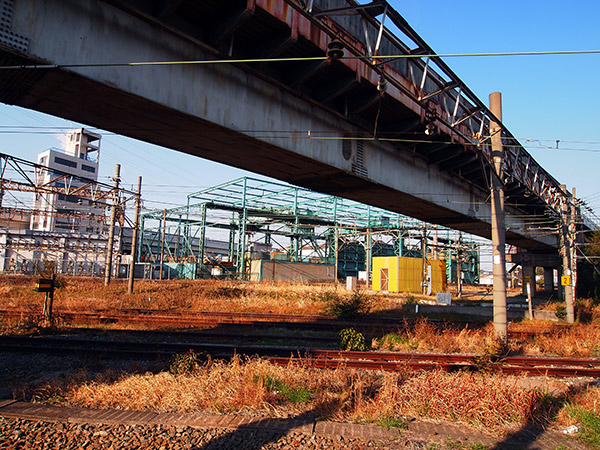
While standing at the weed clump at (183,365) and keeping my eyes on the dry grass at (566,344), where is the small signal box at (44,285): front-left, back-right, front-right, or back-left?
back-left

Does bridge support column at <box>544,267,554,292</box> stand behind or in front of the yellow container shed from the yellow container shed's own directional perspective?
behind

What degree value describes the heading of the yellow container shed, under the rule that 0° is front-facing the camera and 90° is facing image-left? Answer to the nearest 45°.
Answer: approximately 45°

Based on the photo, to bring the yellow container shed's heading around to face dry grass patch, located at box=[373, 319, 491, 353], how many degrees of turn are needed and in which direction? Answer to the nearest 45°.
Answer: approximately 45° to its left

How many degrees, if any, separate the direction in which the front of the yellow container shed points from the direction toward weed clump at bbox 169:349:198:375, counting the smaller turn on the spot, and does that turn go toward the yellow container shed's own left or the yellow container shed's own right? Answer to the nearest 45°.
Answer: approximately 45° to the yellow container shed's own left
